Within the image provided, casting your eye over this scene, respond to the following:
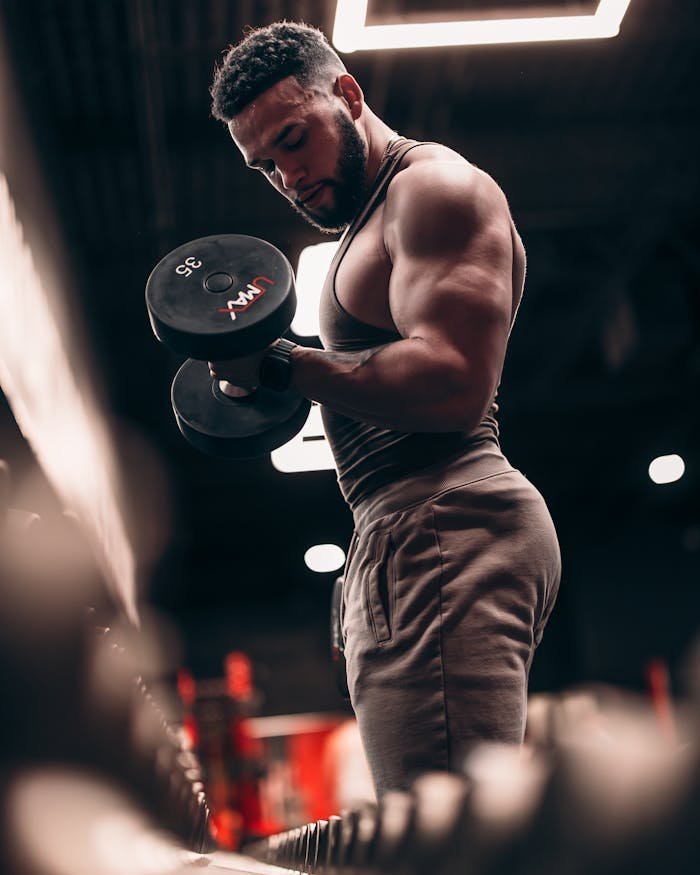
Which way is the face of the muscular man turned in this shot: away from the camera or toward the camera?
toward the camera

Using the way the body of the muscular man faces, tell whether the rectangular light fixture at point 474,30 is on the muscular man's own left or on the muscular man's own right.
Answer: on the muscular man's own right

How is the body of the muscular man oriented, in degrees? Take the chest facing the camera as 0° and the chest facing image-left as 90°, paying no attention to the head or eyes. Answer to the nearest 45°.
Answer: approximately 90°
